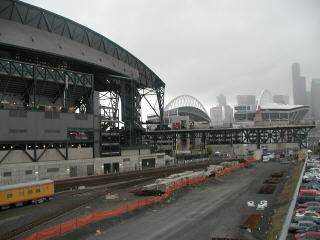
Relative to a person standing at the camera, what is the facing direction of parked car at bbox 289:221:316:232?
facing to the left of the viewer

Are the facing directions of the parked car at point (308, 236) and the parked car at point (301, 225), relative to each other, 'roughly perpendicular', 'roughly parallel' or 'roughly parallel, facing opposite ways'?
roughly parallel

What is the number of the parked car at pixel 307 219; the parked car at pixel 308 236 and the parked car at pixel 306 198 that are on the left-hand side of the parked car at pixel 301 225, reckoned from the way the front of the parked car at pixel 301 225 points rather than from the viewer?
1

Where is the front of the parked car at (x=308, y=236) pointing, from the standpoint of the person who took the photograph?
facing to the left of the viewer

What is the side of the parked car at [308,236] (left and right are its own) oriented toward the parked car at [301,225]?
right

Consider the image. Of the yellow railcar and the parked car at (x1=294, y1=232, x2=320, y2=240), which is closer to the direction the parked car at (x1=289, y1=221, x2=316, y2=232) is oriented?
the yellow railcar

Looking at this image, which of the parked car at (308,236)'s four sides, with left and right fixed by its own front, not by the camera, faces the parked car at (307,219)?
right

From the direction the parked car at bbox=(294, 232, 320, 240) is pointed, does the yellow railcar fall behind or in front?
in front

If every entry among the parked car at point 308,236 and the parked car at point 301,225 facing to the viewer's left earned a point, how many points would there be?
2

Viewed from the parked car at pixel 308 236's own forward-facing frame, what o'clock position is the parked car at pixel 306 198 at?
the parked car at pixel 306 198 is roughly at 3 o'clock from the parked car at pixel 308 236.

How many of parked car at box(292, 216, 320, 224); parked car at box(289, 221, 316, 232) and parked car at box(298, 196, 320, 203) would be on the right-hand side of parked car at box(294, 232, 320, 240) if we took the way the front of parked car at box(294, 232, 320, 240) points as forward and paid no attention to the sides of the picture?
3

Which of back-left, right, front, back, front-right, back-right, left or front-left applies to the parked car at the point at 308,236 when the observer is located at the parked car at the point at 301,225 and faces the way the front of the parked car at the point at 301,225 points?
left

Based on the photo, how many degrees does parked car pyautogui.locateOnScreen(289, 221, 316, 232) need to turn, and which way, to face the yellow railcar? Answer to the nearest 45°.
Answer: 0° — it already faces it
